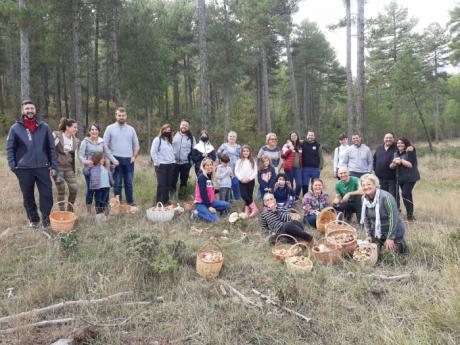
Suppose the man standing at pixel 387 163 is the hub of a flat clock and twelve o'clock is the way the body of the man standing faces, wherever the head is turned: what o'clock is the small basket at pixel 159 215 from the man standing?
The small basket is roughly at 2 o'clock from the man standing.

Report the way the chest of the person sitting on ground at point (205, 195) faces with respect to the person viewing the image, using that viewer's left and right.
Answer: facing the viewer and to the right of the viewer

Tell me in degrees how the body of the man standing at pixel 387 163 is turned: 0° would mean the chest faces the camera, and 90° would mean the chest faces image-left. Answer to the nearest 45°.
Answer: approximately 0°

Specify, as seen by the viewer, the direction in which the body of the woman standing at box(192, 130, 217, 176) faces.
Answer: toward the camera

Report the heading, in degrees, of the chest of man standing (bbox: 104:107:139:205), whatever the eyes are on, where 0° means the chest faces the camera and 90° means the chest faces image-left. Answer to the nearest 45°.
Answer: approximately 0°

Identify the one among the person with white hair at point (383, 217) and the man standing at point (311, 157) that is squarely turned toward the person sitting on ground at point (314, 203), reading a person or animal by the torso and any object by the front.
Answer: the man standing

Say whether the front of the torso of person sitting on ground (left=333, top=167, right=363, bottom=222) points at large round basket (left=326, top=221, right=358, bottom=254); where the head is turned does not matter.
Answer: yes

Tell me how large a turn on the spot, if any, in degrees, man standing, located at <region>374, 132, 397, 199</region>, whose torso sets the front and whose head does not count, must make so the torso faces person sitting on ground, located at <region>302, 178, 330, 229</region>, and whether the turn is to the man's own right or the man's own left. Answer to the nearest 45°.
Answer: approximately 45° to the man's own right

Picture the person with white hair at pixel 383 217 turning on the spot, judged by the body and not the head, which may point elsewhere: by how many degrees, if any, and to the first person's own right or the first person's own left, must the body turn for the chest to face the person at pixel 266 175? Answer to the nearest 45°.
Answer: approximately 90° to the first person's own right

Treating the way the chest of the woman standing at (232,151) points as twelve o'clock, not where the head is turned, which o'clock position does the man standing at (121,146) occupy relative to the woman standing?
The man standing is roughly at 2 o'clock from the woman standing.

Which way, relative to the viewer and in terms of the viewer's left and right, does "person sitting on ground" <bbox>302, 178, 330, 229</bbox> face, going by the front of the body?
facing the viewer

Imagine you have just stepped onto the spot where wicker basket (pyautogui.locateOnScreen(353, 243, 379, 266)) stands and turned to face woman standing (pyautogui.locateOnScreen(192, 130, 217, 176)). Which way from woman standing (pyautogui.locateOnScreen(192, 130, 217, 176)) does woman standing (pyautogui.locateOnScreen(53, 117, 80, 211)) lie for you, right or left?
left

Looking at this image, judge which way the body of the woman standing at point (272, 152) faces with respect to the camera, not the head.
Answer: toward the camera
